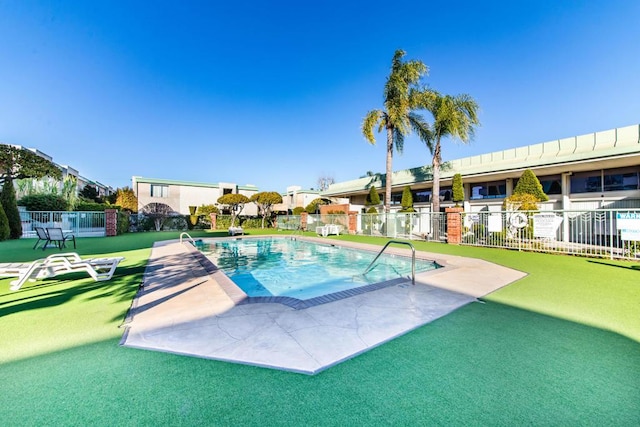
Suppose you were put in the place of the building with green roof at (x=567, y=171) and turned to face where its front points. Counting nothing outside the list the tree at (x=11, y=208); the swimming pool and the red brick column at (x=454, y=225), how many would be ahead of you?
3

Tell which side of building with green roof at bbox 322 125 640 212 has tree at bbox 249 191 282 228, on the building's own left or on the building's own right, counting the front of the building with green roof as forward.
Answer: on the building's own right

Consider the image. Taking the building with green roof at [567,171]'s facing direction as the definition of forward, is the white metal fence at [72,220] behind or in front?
in front

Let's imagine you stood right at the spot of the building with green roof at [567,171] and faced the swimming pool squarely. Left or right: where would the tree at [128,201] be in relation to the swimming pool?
right

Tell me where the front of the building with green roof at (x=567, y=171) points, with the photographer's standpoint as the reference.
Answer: facing the viewer and to the left of the viewer

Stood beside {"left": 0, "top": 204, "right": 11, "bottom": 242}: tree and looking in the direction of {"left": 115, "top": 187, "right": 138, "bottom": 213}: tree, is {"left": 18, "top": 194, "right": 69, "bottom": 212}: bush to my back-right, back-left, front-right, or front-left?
front-left

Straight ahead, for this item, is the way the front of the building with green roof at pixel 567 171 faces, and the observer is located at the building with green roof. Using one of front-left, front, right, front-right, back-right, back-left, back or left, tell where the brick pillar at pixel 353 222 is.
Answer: front-right

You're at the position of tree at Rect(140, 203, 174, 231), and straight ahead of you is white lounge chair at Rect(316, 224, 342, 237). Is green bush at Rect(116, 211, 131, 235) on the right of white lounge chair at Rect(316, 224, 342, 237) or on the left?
right

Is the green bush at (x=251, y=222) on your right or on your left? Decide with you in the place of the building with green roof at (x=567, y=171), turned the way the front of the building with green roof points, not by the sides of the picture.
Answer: on your right

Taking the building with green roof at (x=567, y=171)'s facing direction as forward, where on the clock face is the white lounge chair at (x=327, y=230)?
The white lounge chair is roughly at 1 o'clock from the building with green roof.

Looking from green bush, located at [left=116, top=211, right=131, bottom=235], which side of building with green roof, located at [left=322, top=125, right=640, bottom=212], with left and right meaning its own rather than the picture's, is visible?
front

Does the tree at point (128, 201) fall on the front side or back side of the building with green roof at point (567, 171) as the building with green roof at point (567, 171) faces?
on the front side

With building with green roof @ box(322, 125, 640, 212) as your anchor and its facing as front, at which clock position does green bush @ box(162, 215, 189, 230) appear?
The green bush is roughly at 1 o'clock from the building with green roof.

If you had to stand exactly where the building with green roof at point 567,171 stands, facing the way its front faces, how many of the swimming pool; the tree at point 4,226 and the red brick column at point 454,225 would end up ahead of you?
3

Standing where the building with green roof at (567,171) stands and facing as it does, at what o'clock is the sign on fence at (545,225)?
The sign on fence is roughly at 11 o'clock from the building with green roof.
